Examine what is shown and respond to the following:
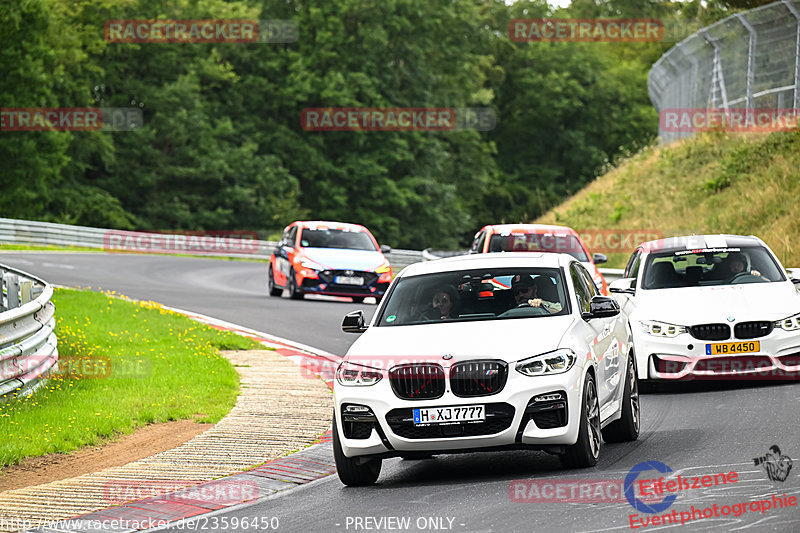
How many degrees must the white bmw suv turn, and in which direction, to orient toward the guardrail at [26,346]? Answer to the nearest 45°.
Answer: approximately 90° to its right

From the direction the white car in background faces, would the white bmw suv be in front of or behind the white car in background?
in front

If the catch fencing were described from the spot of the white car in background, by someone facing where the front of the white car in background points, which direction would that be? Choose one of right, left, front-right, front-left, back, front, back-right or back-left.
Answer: back

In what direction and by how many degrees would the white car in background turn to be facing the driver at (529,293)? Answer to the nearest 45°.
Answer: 0° — it already faces them

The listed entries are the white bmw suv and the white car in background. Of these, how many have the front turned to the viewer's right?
0

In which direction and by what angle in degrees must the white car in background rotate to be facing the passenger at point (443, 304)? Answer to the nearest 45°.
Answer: approximately 45° to its right

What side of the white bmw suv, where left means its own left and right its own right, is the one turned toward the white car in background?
back
